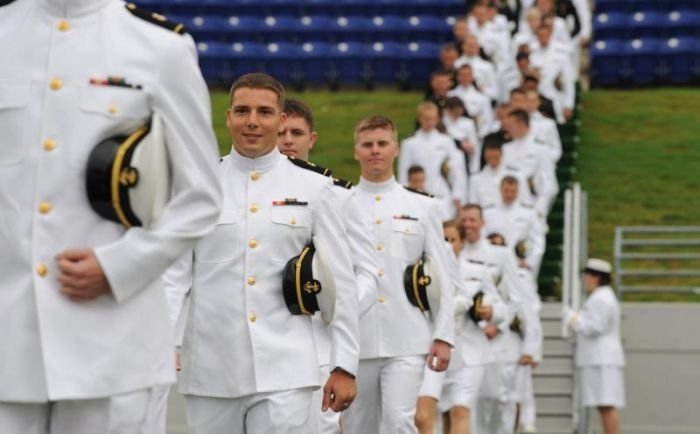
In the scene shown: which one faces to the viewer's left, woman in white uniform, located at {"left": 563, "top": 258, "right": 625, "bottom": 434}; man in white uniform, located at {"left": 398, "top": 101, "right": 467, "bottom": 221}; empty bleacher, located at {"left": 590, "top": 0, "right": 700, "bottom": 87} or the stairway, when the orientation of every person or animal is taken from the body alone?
the woman in white uniform

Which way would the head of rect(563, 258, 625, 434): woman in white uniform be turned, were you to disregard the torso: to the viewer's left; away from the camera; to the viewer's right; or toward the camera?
to the viewer's left

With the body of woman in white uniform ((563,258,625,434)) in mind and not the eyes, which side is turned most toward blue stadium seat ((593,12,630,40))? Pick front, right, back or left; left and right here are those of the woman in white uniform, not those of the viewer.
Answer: right

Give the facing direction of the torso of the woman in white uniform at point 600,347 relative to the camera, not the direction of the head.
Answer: to the viewer's left

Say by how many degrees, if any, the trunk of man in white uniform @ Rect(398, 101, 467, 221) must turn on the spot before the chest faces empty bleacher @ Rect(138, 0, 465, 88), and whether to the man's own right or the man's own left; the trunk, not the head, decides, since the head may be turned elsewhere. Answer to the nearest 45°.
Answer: approximately 180°

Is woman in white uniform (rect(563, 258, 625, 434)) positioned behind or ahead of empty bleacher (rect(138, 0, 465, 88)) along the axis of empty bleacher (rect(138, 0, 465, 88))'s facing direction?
ahead

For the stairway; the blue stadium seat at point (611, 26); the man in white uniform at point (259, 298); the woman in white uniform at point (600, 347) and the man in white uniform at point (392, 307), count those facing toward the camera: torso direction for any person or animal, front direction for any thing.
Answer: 4

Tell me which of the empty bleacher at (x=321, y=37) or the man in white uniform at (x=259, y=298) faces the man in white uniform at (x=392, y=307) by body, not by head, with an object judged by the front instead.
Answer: the empty bleacher

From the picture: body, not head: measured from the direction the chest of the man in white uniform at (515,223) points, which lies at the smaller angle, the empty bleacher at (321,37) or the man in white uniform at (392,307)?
the man in white uniform
